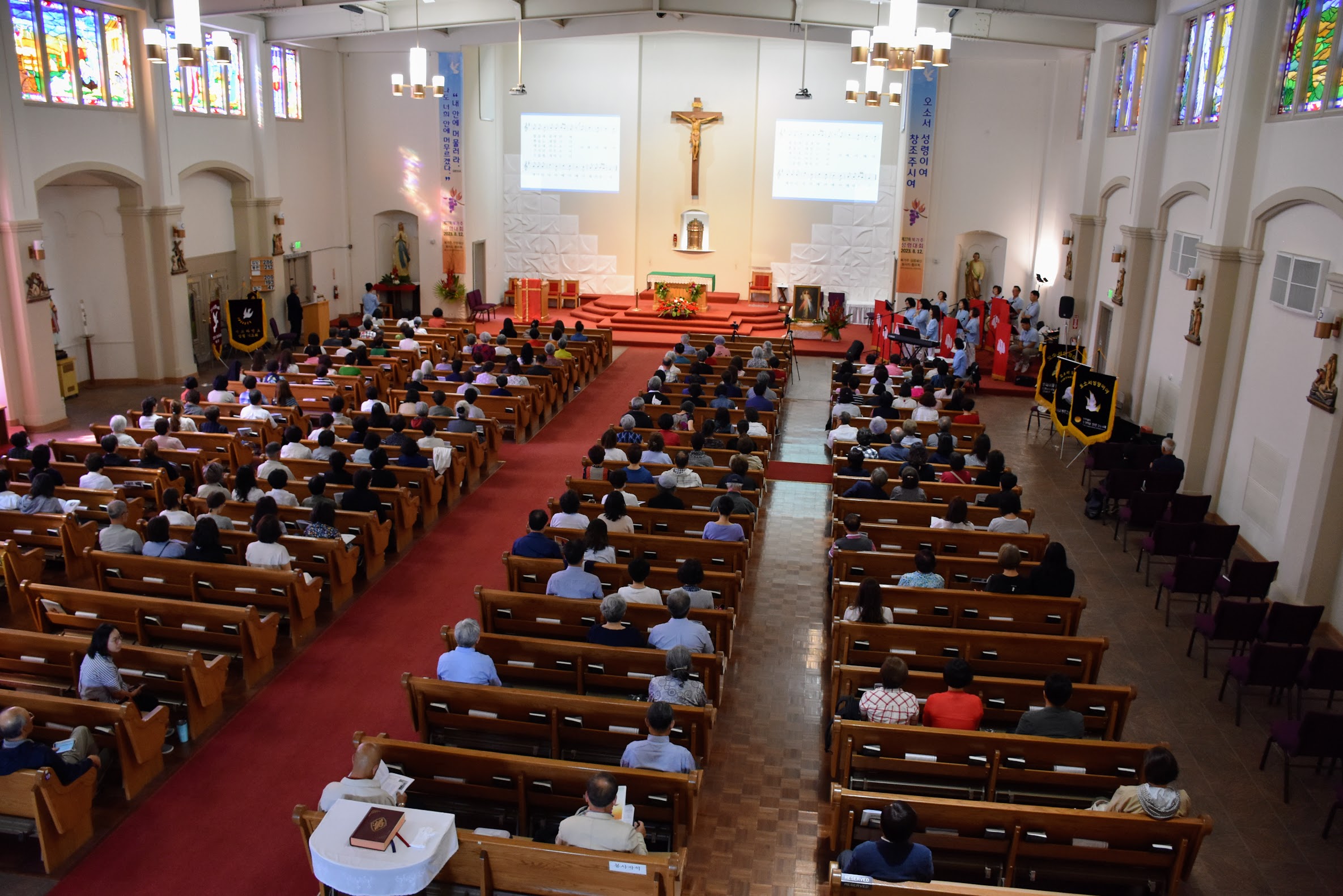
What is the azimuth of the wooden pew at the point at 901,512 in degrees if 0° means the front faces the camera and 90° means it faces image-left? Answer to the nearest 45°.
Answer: approximately 180°

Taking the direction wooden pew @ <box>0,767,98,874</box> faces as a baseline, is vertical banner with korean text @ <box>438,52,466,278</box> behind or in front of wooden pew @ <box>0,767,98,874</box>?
in front

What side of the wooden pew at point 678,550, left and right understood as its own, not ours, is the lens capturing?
back

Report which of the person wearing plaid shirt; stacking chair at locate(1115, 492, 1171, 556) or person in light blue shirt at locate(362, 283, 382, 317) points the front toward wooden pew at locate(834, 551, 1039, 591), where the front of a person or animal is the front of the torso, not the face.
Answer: the person wearing plaid shirt

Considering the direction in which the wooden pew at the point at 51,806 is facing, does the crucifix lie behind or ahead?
ahead

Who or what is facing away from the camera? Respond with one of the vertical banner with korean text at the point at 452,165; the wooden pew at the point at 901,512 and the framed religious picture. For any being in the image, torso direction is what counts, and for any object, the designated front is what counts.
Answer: the wooden pew

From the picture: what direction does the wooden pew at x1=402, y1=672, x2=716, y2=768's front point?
away from the camera

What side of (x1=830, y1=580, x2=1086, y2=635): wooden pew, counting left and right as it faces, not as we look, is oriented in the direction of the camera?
back

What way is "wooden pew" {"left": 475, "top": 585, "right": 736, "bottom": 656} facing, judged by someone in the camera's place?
facing away from the viewer

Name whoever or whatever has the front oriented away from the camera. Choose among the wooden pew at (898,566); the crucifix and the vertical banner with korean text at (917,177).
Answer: the wooden pew

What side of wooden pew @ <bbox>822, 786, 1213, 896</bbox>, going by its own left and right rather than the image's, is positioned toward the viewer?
back

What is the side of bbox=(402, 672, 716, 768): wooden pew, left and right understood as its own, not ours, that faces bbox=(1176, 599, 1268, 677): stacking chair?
right

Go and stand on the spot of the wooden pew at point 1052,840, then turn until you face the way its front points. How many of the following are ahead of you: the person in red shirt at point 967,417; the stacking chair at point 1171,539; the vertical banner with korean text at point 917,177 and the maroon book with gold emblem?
3

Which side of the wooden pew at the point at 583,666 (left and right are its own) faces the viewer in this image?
back

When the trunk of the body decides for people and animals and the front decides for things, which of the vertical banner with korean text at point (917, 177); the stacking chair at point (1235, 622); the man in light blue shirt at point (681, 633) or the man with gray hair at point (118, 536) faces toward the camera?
the vertical banner with korean text

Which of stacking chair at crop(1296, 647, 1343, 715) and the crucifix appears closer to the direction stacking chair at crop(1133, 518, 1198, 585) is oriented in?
the crucifix
